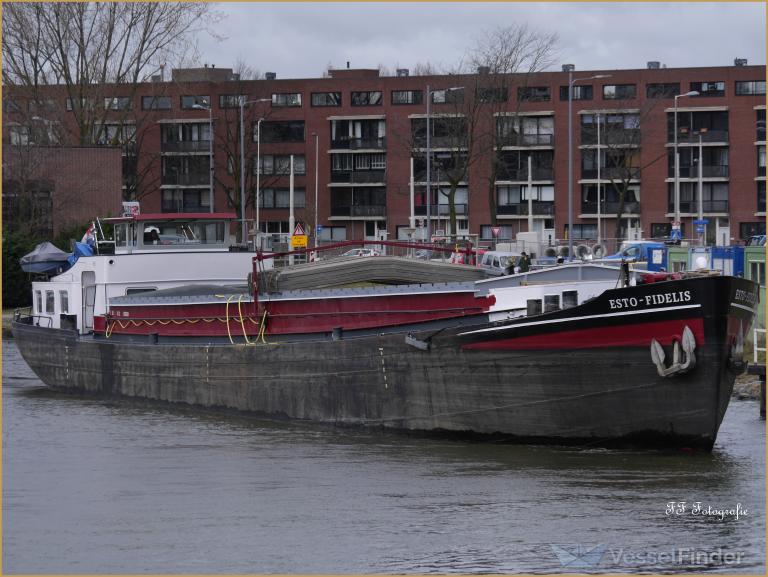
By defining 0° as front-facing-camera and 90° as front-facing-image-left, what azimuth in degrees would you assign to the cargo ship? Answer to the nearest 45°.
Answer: approximately 315°
